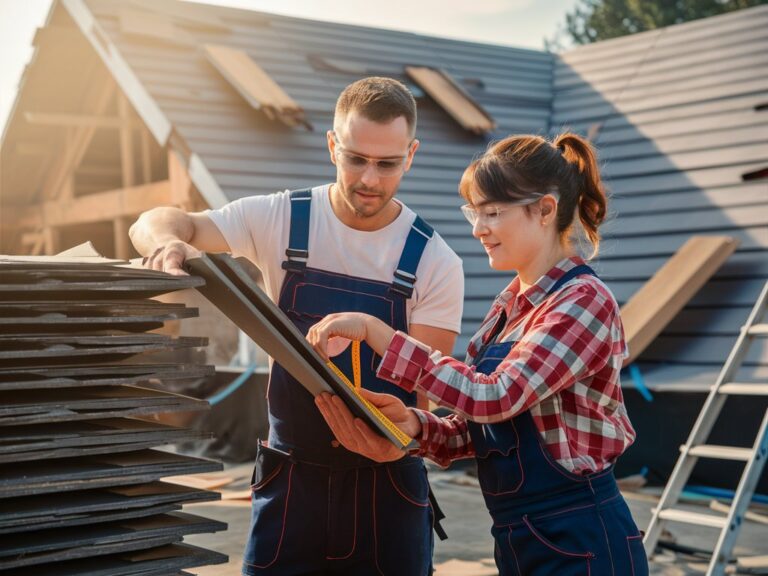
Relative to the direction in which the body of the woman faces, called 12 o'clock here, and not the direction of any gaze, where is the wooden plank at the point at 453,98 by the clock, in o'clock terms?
The wooden plank is roughly at 3 o'clock from the woman.

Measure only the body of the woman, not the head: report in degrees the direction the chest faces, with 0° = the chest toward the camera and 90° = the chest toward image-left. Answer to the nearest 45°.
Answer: approximately 90°

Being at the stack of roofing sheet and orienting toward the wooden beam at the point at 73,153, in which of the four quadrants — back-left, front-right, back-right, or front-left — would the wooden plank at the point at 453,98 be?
front-right

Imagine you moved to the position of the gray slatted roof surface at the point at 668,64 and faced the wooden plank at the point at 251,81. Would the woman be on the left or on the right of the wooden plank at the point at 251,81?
left

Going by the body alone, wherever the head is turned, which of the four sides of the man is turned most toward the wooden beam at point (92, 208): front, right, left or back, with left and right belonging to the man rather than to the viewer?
back

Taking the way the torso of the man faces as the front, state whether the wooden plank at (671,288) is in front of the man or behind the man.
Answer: behind

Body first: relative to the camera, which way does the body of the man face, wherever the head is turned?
toward the camera

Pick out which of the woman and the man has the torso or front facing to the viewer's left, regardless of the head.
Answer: the woman

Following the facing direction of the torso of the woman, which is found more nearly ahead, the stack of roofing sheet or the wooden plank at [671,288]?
the stack of roofing sheet

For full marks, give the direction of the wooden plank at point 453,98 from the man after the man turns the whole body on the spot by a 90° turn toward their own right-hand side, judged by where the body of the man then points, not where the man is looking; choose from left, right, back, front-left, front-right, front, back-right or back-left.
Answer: right

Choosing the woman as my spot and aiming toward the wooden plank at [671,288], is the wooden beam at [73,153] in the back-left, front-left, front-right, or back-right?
front-left

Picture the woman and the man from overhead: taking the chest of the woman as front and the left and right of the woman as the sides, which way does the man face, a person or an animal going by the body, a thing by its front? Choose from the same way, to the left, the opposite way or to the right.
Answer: to the left

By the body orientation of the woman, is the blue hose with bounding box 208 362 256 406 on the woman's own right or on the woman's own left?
on the woman's own right

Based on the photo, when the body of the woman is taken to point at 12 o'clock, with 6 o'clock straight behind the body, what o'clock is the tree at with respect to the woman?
The tree is roughly at 3 o'clock from the woman.

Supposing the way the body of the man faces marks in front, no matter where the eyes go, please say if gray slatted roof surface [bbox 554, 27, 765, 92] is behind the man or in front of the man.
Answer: behind

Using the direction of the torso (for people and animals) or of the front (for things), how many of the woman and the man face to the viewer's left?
1
